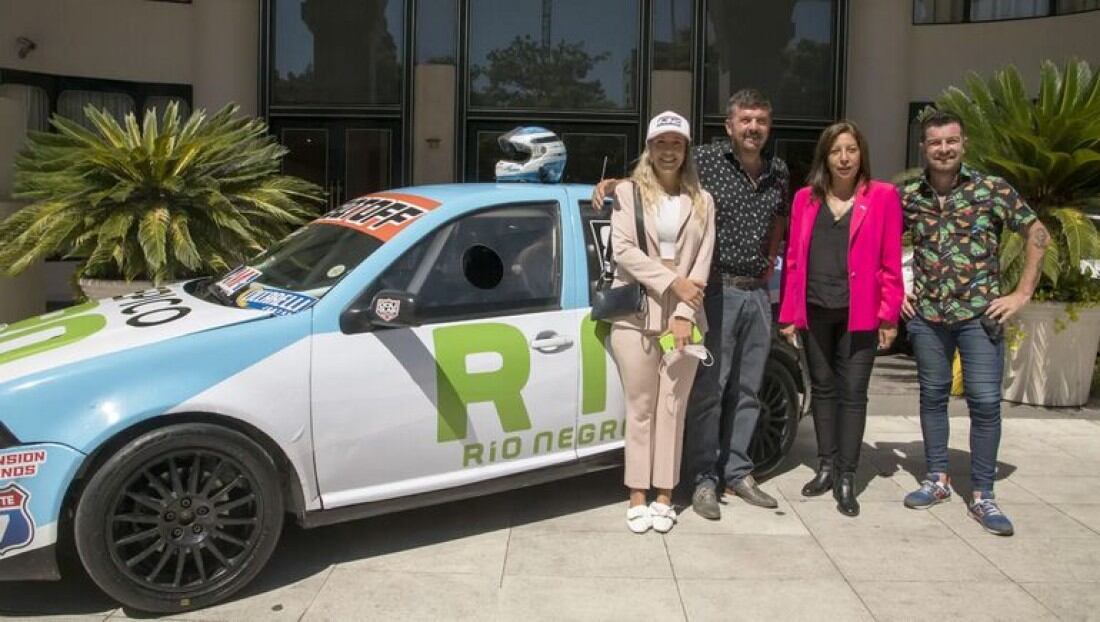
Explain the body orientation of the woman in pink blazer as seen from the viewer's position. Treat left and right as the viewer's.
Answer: facing the viewer

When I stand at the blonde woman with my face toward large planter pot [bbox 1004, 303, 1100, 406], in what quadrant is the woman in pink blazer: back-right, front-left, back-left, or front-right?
front-right

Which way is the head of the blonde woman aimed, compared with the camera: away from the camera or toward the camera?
toward the camera

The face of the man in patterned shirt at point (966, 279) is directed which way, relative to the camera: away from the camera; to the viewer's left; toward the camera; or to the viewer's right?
toward the camera

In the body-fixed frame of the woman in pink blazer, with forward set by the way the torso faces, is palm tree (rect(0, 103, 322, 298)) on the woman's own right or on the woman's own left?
on the woman's own right

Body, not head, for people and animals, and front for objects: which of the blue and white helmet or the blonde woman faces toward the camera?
the blonde woman

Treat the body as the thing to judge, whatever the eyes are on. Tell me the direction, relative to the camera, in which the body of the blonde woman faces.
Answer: toward the camera

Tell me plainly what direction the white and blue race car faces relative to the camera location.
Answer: facing the viewer and to the left of the viewer

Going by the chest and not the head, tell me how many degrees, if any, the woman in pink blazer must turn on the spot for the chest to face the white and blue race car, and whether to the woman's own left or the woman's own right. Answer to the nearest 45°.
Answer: approximately 45° to the woman's own right

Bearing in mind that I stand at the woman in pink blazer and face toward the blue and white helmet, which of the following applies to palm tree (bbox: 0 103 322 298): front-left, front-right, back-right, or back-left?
front-right

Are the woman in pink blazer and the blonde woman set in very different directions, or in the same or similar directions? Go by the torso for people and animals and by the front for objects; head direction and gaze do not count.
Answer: same or similar directions
